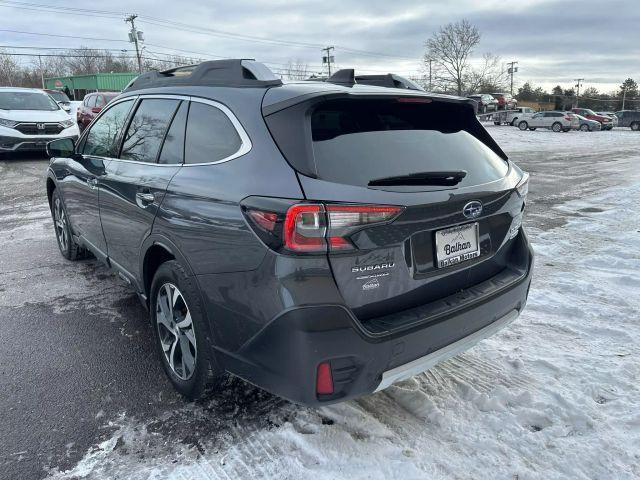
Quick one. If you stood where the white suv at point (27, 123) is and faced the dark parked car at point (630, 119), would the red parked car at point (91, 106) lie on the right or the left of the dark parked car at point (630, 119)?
left

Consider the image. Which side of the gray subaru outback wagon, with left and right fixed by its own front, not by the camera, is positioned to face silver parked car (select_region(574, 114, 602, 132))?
right

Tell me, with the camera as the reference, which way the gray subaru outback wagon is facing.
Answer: facing away from the viewer and to the left of the viewer
